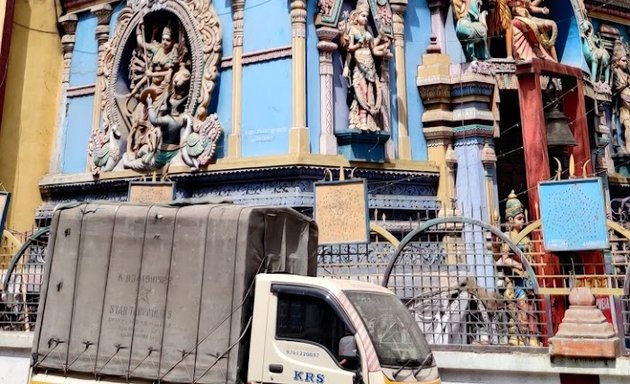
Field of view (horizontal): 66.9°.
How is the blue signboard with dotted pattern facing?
toward the camera

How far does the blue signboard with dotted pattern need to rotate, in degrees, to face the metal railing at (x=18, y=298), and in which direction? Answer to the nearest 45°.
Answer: approximately 90° to its right

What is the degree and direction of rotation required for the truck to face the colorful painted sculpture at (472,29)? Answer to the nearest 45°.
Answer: approximately 90° to its left

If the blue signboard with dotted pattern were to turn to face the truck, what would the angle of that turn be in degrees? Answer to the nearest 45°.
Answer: approximately 45° to its right

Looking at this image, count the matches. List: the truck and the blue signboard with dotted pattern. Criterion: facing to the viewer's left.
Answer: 0

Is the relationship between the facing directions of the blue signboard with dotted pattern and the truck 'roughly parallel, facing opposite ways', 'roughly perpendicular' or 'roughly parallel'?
roughly perpendicular

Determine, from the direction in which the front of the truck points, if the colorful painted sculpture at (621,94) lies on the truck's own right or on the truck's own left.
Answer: on the truck's own left

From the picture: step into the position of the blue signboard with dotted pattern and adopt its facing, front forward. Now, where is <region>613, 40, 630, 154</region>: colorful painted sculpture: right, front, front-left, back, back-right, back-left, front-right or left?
back

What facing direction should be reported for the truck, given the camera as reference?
facing the viewer and to the right of the viewer

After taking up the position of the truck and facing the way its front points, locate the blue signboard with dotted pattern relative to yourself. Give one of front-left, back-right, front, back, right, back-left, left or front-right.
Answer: front-left
